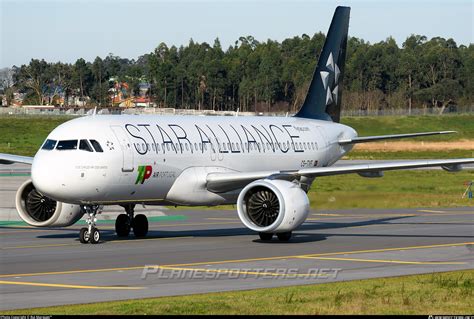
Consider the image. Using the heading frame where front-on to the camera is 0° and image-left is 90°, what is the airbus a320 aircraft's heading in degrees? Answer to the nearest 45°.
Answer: approximately 45°
